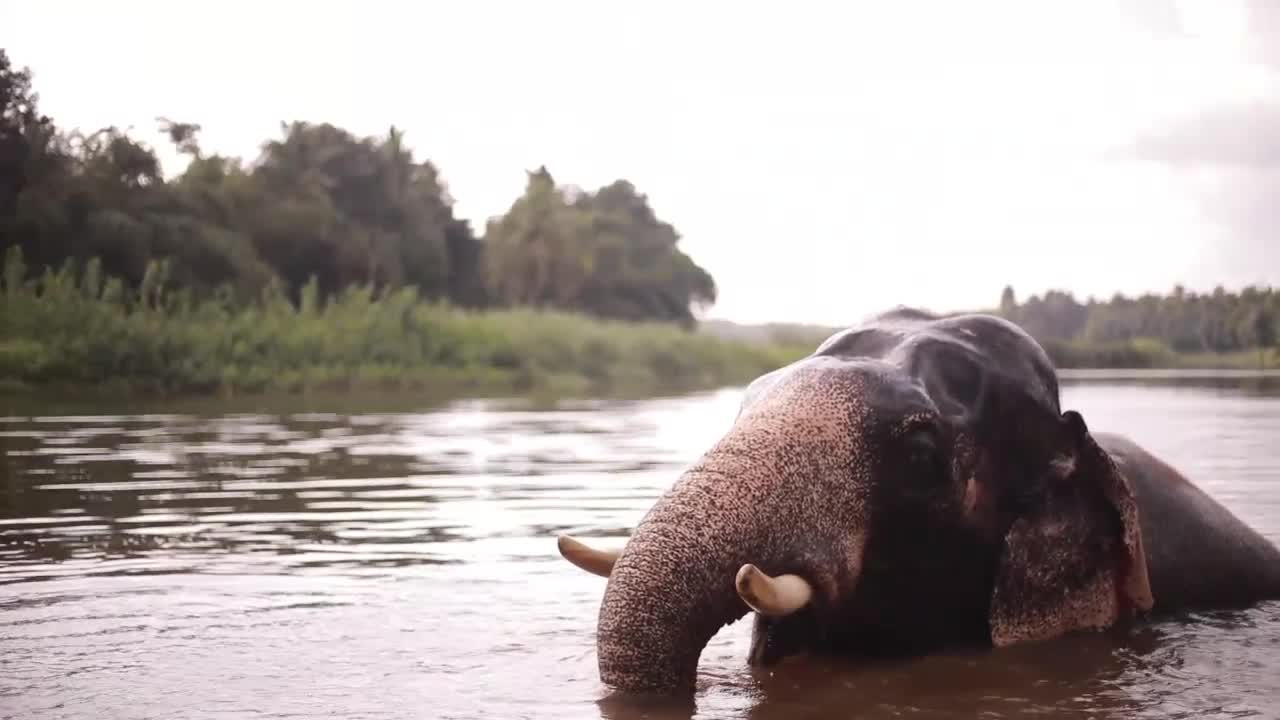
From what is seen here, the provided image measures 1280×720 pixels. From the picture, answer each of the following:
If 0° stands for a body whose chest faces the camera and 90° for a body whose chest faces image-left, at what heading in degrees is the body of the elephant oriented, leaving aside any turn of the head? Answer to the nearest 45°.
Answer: approximately 45°
